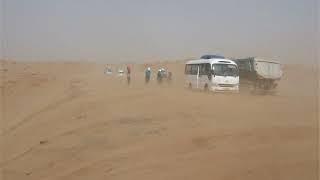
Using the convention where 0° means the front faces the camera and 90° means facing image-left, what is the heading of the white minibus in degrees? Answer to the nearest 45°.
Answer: approximately 315°

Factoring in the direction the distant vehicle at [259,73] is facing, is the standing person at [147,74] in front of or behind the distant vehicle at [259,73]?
in front

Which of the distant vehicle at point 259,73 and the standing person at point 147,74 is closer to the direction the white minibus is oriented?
the distant vehicle

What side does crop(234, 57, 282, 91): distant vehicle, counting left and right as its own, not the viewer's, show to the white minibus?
front

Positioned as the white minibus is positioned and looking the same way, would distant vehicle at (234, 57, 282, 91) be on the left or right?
on its left

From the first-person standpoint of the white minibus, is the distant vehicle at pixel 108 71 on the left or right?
on its right
